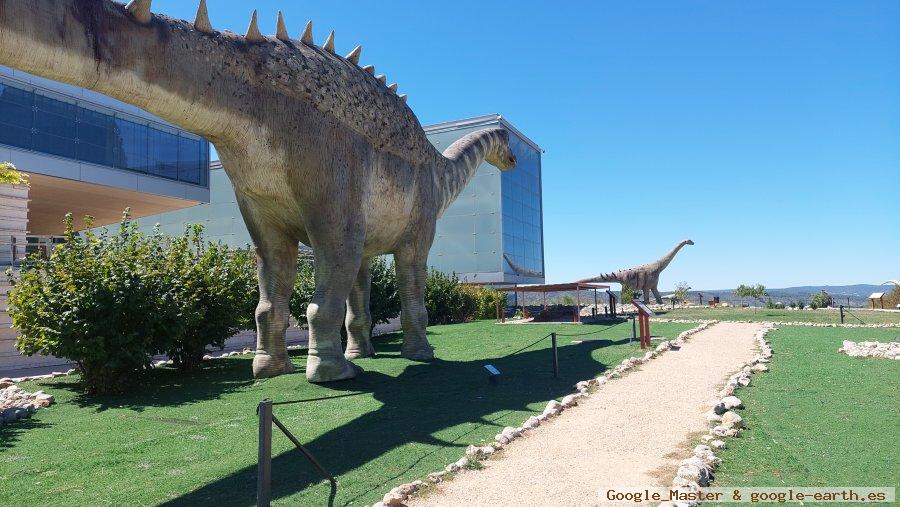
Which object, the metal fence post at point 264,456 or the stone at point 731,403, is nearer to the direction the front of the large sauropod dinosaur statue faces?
the stone

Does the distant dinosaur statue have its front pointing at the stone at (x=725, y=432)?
no

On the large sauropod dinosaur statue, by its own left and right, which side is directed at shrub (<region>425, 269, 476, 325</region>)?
front

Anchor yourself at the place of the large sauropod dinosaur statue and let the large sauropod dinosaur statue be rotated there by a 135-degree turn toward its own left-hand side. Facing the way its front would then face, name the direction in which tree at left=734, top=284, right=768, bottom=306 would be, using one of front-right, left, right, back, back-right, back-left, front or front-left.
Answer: back-right

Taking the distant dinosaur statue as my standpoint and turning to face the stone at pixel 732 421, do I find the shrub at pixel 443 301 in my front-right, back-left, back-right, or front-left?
front-right

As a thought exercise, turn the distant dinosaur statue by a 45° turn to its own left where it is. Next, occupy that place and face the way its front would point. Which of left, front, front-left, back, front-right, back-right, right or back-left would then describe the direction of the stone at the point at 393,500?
back-right

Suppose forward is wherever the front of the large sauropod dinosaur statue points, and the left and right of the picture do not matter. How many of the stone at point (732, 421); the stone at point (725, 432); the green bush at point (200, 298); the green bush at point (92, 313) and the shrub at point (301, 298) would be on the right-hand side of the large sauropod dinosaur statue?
2

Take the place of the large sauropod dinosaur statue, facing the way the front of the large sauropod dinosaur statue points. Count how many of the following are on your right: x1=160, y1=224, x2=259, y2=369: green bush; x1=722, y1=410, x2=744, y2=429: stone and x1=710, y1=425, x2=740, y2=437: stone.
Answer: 2

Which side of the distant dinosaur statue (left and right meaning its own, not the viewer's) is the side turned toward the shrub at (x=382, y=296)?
right

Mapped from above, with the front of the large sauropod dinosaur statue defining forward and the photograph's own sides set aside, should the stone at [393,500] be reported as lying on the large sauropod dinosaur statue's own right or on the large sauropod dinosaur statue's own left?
on the large sauropod dinosaur statue's own right

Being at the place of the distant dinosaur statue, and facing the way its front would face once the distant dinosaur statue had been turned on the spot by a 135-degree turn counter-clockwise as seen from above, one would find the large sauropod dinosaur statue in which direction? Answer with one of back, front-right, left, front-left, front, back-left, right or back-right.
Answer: back-left

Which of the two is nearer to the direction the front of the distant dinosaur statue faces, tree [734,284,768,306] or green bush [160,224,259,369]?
the tree

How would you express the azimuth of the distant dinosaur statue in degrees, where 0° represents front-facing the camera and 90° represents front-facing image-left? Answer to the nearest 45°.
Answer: approximately 270°

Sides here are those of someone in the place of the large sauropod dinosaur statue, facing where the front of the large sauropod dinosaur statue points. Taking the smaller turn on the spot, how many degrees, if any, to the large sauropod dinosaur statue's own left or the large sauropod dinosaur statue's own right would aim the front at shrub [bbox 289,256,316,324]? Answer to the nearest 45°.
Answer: approximately 45° to the large sauropod dinosaur statue's own left

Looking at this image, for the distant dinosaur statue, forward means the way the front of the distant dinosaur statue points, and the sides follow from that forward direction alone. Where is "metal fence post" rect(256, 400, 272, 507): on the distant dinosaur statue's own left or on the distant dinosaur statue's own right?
on the distant dinosaur statue's own right

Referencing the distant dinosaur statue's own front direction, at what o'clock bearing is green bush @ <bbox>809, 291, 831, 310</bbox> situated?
The green bush is roughly at 11 o'clock from the distant dinosaur statue.

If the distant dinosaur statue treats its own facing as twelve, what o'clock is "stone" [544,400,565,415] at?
The stone is roughly at 3 o'clock from the distant dinosaur statue.

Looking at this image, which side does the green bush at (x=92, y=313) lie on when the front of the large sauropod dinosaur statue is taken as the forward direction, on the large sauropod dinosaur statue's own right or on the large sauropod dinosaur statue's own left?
on the large sauropod dinosaur statue's own left

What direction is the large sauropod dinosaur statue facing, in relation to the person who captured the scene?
facing away from the viewer and to the right of the viewer
